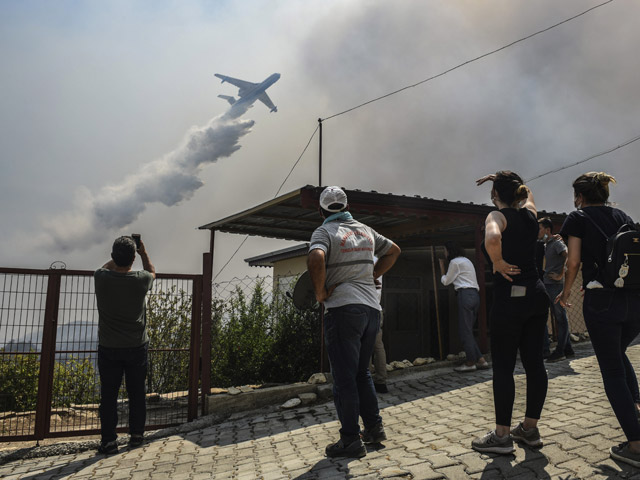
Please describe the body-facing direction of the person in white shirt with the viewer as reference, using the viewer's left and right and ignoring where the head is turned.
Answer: facing to the left of the viewer

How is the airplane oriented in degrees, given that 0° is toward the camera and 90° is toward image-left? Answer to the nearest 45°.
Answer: approximately 315°

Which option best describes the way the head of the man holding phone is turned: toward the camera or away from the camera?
away from the camera

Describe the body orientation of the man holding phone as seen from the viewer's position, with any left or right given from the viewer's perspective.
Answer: facing away from the viewer

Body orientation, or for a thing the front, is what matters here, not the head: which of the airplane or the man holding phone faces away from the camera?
the man holding phone

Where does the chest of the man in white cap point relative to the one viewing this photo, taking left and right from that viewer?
facing away from the viewer and to the left of the viewer

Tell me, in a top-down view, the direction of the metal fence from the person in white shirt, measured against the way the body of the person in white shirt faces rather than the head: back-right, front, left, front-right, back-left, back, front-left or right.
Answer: front-left

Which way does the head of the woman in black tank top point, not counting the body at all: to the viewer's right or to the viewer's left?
to the viewer's left

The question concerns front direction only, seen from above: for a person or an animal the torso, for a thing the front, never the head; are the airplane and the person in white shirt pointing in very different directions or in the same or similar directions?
very different directions

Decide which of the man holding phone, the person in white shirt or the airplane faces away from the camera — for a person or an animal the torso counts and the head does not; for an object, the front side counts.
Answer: the man holding phone
